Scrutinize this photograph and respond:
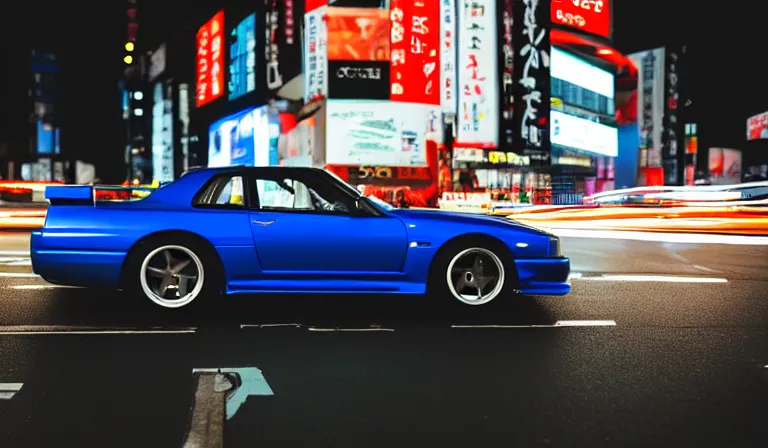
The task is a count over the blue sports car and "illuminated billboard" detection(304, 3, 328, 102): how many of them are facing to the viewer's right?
1

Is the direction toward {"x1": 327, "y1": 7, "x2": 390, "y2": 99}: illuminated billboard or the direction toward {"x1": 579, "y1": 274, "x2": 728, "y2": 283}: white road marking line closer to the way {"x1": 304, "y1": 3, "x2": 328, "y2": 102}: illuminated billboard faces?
the white road marking line

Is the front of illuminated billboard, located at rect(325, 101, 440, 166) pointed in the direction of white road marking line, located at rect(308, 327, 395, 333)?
yes

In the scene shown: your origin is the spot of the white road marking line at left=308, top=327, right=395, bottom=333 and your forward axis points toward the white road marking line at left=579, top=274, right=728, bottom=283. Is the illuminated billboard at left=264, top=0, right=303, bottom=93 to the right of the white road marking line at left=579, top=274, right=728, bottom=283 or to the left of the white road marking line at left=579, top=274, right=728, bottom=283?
left

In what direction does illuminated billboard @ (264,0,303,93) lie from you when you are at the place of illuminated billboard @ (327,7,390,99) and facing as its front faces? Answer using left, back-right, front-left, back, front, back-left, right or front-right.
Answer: back-right

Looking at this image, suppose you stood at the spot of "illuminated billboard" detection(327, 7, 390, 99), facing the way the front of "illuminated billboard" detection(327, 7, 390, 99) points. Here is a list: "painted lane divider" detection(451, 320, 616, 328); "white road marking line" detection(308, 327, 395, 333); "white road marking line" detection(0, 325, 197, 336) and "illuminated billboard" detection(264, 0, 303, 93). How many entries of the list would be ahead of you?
3

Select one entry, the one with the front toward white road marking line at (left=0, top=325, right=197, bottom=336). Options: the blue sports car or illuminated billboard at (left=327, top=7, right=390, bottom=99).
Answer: the illuminated billboard

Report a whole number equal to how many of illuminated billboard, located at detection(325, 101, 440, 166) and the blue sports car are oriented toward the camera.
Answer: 1

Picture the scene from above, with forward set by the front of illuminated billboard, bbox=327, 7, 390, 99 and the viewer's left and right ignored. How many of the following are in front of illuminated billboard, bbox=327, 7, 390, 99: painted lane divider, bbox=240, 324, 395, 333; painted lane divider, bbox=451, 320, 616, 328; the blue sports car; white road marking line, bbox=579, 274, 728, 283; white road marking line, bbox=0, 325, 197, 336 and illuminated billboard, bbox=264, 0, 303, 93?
5

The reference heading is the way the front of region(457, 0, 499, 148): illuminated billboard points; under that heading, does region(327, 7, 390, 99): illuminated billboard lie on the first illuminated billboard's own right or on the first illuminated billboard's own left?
on the first illuminated billboard's own right

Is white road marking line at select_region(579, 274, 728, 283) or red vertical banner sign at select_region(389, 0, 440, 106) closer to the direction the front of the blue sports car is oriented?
the white road marking line

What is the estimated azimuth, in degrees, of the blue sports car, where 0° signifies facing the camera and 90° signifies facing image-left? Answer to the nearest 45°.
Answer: approximately 270°

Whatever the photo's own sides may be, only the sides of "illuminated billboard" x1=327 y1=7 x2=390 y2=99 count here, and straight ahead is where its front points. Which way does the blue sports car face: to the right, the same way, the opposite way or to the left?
to the left

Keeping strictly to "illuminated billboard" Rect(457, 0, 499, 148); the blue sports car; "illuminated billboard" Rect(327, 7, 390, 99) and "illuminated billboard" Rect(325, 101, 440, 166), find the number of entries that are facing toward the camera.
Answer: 3
